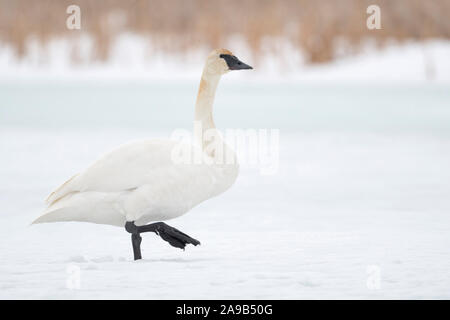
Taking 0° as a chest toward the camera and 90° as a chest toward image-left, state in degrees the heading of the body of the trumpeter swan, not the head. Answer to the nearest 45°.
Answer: approximately 270°
